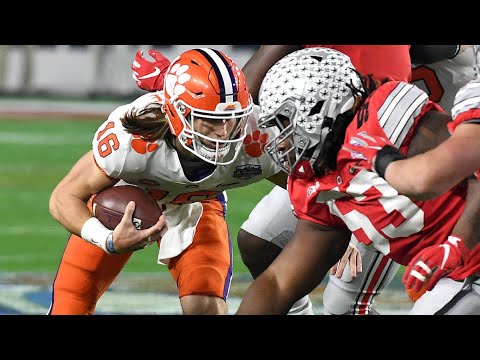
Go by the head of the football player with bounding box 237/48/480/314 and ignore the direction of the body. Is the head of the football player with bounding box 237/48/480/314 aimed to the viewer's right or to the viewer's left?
to the viewer's left

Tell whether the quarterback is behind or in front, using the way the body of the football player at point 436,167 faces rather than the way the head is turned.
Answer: in front

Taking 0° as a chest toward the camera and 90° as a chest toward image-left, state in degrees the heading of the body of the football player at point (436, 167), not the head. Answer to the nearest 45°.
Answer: approximately 90°

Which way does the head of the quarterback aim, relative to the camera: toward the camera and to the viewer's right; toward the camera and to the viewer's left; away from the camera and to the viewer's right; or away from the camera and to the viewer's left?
toward the camera and to the viewer's right
